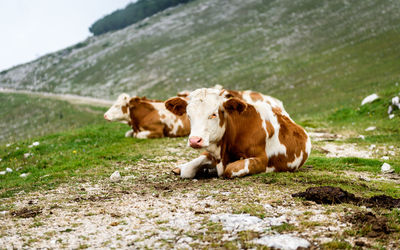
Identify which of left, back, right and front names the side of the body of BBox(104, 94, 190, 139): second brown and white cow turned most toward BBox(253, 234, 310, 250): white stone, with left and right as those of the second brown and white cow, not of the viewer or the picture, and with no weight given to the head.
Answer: left

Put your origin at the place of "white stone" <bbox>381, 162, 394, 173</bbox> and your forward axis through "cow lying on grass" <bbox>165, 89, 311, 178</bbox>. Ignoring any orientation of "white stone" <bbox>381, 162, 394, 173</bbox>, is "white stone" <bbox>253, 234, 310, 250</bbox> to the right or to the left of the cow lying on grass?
left

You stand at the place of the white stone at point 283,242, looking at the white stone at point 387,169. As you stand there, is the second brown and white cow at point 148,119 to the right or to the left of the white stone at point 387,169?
left

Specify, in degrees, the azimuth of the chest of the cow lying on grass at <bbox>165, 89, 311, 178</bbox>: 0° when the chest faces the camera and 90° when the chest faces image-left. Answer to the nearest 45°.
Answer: approximately 45°

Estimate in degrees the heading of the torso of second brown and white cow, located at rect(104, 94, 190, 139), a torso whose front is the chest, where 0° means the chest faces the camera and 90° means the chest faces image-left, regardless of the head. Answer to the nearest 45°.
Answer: approximately 90°

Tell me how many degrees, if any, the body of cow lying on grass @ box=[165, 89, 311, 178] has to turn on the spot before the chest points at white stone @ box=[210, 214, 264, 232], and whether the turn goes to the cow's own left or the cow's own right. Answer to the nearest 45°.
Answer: approximately 45° to the cow's own left

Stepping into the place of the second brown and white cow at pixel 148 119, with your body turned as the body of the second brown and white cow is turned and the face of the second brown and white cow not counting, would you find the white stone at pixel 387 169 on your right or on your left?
on your left

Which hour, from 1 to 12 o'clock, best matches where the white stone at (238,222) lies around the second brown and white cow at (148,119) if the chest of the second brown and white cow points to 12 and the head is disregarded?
The white stone is roughly at 9 o'clock from the second brown and white cow.
